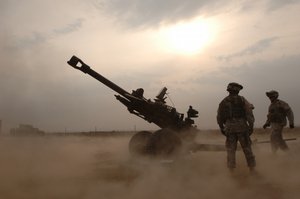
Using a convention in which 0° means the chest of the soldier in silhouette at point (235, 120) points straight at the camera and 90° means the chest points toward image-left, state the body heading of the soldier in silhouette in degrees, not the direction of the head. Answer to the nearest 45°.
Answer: approximately 180°

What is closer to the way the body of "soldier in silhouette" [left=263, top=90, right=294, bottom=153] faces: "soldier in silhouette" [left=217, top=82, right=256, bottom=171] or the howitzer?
the howitzer

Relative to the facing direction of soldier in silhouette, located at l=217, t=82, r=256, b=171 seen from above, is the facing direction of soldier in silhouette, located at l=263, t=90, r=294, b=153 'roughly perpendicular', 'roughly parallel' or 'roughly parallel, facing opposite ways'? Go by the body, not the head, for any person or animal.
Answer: roughly perpendicular

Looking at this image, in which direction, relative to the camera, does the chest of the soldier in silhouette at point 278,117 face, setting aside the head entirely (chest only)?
to the viewer's left

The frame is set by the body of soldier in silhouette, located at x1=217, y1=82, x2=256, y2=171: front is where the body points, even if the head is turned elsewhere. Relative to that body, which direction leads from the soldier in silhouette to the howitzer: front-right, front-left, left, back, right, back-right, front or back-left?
front-left

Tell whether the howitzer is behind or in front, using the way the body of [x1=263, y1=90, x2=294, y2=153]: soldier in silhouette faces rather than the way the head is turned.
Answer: in front

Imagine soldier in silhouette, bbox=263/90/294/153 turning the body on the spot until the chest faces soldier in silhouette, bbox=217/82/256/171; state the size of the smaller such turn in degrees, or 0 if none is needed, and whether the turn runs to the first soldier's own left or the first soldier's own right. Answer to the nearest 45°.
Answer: approximately 90° to the first soldier's own left
